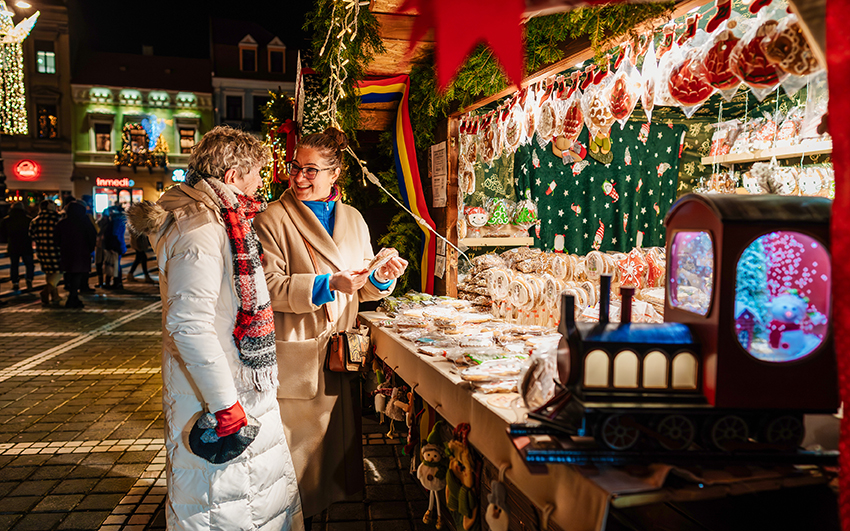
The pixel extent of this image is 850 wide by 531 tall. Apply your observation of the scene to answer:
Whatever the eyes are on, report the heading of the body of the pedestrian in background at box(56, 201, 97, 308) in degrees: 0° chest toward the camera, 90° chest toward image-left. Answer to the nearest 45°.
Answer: approximately 180°

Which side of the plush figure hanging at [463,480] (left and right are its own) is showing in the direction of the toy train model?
left

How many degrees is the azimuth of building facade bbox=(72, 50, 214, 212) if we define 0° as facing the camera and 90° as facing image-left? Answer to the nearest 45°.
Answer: approximately 0°

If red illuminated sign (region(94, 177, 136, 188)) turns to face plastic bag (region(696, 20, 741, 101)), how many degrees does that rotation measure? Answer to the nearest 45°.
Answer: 0° — it already faces it

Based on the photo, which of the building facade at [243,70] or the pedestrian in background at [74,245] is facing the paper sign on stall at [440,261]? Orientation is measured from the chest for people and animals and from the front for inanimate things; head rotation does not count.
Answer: the building facade

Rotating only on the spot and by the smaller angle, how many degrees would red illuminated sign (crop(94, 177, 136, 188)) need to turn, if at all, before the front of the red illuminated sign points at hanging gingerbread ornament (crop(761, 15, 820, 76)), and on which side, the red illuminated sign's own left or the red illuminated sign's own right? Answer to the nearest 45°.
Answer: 0° — it already faces it

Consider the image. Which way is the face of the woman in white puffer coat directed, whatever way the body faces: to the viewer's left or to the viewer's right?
to the viewer's right

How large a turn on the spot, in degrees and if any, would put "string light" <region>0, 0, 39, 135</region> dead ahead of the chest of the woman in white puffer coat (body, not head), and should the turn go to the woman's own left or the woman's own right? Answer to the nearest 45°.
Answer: approximately 90° to the woman's own left

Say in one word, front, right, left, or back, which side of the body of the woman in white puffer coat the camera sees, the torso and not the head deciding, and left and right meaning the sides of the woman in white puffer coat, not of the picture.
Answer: right

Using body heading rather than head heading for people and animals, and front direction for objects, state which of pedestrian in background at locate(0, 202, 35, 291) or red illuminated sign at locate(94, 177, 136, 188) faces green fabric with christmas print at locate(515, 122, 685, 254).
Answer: the red illuminated sign

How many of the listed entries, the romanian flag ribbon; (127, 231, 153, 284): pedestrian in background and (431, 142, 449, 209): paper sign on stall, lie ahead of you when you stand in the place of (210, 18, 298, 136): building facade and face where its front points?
3

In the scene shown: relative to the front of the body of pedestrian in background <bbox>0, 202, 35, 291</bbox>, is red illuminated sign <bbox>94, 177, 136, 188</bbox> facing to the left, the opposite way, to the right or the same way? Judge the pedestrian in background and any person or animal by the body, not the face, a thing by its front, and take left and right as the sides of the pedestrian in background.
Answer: the opposite way

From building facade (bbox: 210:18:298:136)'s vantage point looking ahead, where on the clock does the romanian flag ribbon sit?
The romanian flag ribbon is roughly at 12 o'clock from the building facade.

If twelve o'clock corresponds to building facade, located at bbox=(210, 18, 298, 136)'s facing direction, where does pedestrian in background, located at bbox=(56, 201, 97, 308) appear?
The pedestrian in background is roughly at 12 o'clock from the building facade.
